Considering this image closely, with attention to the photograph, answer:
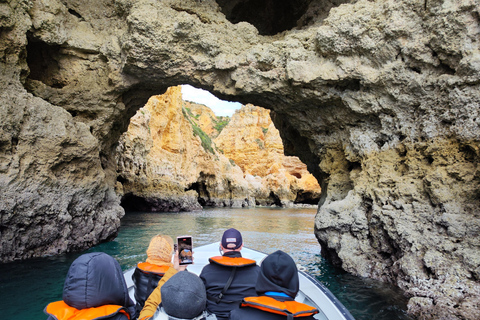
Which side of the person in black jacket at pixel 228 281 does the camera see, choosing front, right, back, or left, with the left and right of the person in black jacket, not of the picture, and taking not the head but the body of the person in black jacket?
back

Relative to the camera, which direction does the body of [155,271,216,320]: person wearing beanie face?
away from the camera

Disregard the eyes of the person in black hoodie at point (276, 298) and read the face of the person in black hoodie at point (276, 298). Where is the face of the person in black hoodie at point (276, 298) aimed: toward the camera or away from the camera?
away from the camera

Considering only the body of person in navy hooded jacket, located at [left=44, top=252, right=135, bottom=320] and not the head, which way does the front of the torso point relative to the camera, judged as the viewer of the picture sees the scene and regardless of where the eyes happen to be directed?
away from the camera

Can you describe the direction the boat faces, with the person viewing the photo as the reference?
facing away from the viewer

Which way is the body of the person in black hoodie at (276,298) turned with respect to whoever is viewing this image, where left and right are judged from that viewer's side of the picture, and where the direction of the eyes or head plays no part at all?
facing away from the viewer

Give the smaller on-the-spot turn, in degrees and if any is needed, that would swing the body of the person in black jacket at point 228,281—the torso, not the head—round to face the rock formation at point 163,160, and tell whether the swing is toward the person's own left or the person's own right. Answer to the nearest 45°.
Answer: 0° — they already face it

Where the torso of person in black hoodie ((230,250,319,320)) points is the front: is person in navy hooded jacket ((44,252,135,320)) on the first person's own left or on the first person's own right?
on the first person's own left

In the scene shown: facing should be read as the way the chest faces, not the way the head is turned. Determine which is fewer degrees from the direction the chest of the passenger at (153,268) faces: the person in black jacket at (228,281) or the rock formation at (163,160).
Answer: the rock formation

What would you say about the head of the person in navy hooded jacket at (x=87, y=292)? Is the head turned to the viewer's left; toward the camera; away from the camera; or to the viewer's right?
away from the camera
